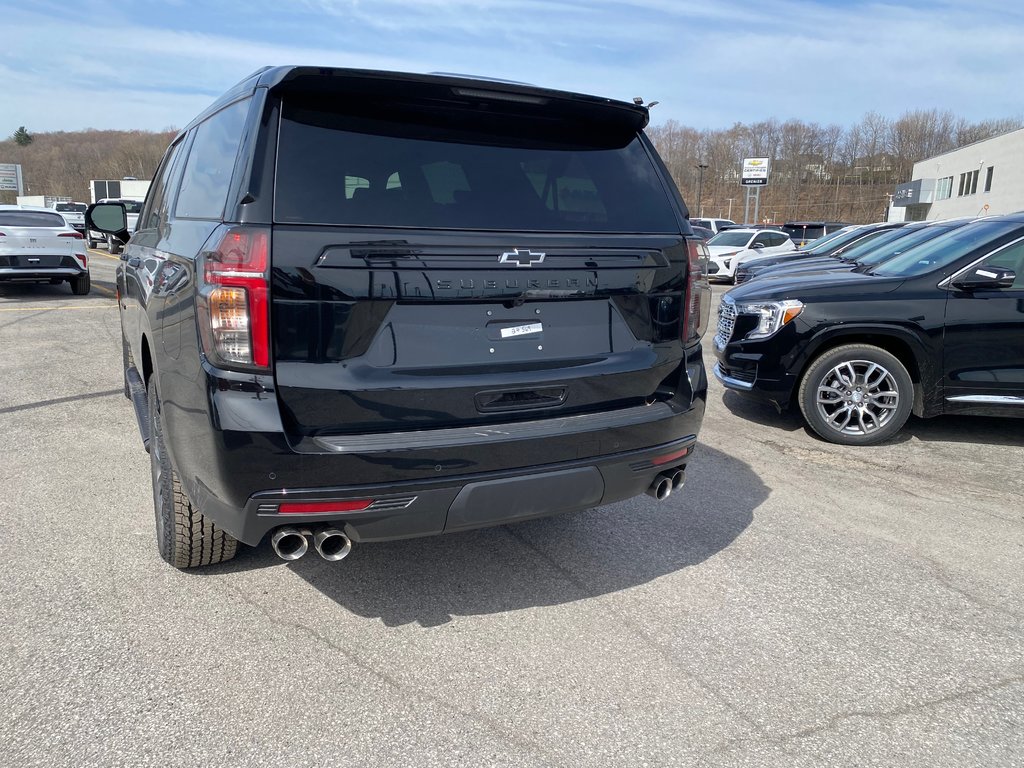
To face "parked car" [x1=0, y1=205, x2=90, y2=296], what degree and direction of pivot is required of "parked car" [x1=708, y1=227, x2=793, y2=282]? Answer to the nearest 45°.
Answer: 0° — it already faces it

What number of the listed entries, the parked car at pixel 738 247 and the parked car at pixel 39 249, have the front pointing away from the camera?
1

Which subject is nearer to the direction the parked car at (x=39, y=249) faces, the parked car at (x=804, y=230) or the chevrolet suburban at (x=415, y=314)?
the parked car

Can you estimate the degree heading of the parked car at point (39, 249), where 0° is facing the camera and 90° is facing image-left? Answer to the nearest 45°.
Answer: approximately 180°

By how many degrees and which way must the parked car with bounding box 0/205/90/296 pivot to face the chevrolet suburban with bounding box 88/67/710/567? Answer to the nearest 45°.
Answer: approximately 180°

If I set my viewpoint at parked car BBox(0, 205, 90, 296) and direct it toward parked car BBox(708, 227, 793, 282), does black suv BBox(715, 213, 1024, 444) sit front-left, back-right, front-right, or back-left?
front-right

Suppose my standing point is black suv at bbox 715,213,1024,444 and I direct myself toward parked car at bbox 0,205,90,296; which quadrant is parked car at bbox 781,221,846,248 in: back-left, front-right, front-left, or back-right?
front-right

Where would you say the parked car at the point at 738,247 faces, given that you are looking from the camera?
facing the viewer and to the left of the viewer

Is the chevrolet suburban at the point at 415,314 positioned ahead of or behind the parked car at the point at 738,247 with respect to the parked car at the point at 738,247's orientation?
ahead

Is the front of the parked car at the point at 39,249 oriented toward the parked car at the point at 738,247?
no

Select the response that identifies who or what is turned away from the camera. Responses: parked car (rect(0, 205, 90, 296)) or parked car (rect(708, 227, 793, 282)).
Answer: parked car (rect(0, 205, 90, 296))

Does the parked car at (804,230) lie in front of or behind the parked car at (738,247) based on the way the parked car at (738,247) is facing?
behind

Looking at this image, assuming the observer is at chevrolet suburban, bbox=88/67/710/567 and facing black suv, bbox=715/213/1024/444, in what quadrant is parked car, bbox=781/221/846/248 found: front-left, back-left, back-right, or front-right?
front-left

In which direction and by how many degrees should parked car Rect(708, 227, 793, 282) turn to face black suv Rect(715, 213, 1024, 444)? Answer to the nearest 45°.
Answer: approximately 45° to its left

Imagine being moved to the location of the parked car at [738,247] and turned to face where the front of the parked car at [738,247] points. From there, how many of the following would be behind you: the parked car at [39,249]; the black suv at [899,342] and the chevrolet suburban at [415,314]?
0

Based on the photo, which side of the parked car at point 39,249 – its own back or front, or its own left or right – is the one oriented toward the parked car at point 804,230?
right
